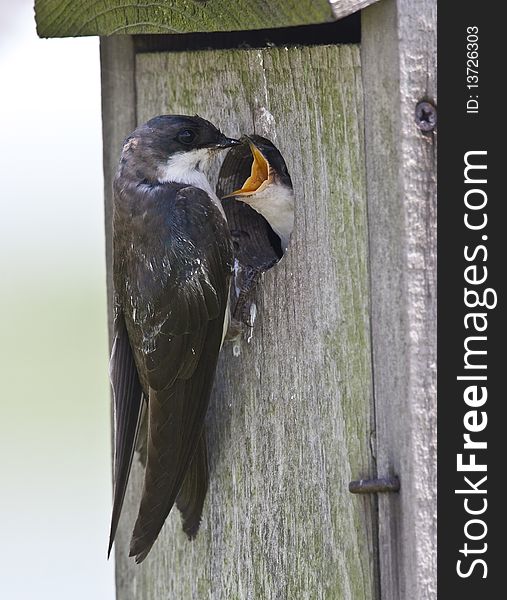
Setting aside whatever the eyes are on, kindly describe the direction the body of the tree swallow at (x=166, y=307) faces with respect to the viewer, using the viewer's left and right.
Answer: facing away from the viewer and to the right of the viewer
